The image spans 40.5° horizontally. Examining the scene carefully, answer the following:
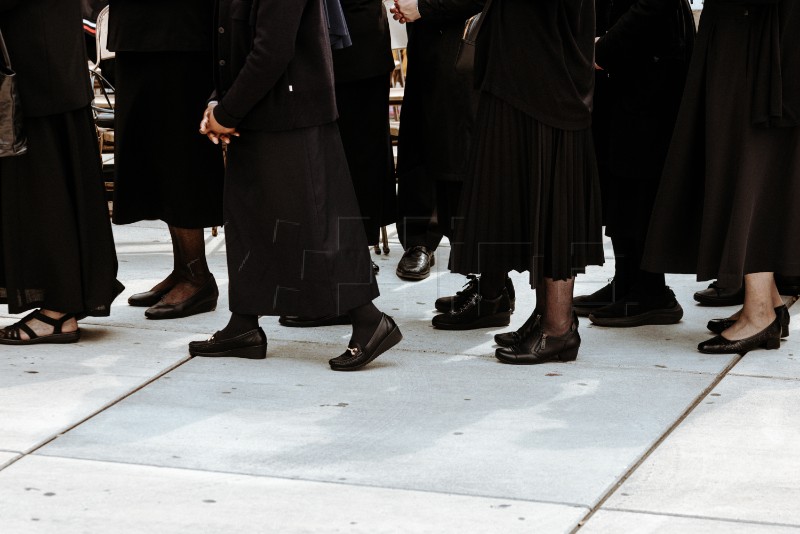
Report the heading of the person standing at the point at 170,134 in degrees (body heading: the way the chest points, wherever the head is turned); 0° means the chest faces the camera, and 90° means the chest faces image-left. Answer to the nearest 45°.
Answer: approximately 90°

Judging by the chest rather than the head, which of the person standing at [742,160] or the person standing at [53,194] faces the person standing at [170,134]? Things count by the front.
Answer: the person standing at [742,160]

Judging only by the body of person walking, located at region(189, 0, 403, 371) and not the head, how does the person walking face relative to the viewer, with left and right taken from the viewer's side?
facing to the left of the viewer

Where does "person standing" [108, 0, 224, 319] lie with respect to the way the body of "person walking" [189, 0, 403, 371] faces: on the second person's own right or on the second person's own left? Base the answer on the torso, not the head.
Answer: on the second person's own right

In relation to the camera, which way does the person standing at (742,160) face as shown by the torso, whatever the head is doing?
to the viewer's left

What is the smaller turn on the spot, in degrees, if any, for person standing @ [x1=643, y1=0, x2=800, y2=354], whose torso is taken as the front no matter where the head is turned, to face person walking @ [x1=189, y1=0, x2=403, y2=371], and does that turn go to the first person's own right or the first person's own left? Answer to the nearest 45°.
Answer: approximately 45° to the first person's own left

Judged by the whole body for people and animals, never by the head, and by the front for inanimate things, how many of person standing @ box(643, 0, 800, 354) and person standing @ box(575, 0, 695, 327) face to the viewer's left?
2

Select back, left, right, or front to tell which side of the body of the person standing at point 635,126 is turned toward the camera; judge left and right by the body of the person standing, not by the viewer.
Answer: left

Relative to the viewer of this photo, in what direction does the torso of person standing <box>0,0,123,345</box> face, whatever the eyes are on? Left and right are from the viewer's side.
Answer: facing to the left of the viewer

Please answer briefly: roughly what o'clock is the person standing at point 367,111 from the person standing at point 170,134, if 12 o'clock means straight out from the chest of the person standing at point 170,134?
the person standing at point 367,111 is roughly at 6 o'clock from the person standing at point 170,134.

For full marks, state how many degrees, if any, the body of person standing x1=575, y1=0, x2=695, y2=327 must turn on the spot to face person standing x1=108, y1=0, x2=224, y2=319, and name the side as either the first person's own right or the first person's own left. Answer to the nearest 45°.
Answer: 0° — they already face them

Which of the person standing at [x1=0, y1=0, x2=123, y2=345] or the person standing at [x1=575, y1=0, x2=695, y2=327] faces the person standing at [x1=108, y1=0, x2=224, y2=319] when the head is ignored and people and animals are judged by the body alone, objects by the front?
the person standing at [x1=575, y1=0, x2=695, y2=327]
